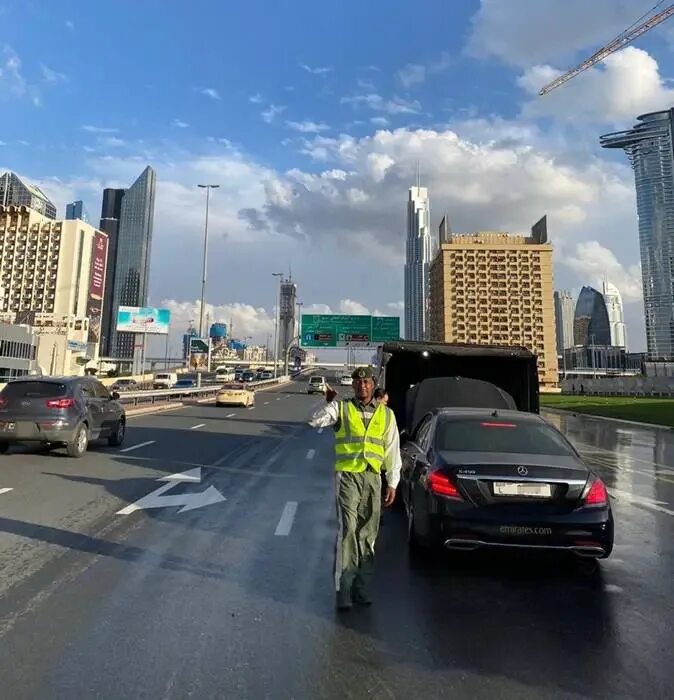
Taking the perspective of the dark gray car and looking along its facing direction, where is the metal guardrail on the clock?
The metal guardrail is roughly at 11 o'clock from the dark gray car.

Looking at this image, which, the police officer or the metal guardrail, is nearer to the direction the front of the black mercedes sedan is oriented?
the metal guardrail

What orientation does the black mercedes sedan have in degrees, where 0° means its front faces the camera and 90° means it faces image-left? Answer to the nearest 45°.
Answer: approximately 180°

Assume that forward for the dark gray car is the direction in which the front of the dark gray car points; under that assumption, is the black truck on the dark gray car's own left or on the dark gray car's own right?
on the dark gray car's own right

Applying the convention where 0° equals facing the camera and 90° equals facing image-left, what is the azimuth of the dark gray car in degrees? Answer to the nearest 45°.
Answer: approximately 225°

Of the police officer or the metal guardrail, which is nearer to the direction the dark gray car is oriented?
the metal guardrail

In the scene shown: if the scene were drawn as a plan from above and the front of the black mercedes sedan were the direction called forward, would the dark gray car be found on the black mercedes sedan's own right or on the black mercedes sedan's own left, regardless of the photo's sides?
on the black mercedes sedan's own left
